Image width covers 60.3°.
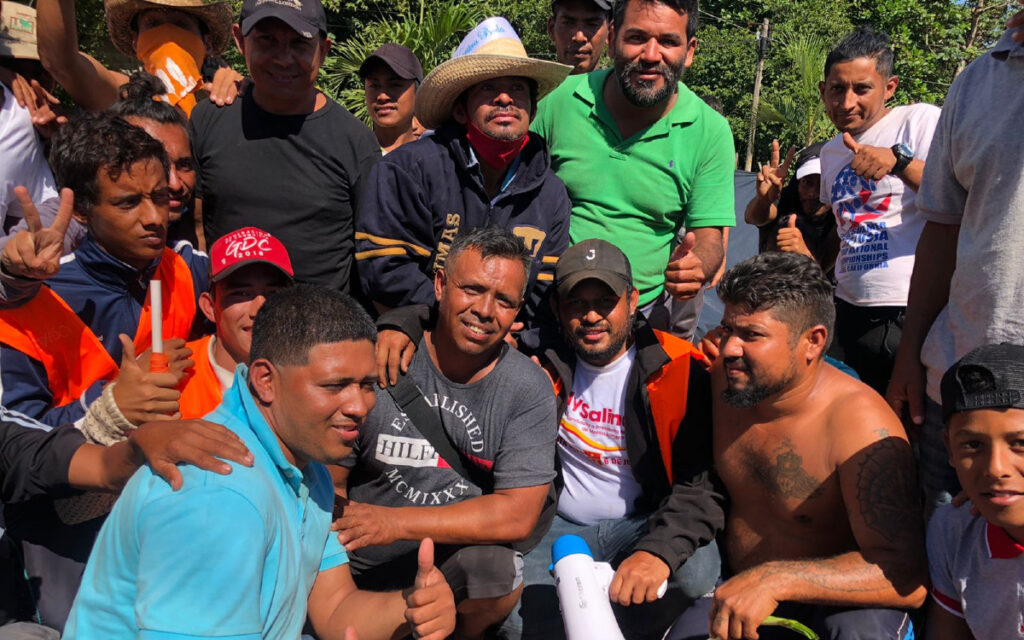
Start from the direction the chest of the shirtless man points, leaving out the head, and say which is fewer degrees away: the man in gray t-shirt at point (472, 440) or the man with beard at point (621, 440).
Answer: the man in gray t-shirt

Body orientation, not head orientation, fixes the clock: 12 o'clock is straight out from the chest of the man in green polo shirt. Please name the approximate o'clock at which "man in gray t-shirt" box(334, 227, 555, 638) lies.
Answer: The man in gray t-shirt is roughly at 1 o'clock from the man in green polo shirt.

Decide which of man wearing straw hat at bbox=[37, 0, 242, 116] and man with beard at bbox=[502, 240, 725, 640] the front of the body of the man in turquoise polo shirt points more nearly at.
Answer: the man with beard

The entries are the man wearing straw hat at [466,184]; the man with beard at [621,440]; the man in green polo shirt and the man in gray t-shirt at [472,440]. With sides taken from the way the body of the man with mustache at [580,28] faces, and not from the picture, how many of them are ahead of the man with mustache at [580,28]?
4

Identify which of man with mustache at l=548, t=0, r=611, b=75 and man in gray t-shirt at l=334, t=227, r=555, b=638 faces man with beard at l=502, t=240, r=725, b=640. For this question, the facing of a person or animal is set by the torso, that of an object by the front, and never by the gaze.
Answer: man with mustache at l=548, t=0, r=611, b=75

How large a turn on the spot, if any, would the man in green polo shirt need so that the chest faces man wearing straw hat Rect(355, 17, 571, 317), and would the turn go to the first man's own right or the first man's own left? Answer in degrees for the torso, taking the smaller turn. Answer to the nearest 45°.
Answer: approximately 45° to the first man's own right

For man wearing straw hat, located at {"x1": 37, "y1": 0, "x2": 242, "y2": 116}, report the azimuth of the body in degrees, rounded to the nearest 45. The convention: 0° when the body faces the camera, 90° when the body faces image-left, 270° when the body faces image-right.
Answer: approximately 0°

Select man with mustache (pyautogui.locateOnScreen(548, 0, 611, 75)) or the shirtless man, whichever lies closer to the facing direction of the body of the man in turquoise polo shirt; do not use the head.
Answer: the shirtless man

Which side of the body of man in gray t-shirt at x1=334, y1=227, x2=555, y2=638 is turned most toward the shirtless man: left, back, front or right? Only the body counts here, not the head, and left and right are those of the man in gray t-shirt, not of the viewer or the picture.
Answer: left

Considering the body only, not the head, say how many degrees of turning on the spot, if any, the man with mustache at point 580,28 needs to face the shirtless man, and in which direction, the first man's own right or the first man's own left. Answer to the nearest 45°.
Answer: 0° — they already face them

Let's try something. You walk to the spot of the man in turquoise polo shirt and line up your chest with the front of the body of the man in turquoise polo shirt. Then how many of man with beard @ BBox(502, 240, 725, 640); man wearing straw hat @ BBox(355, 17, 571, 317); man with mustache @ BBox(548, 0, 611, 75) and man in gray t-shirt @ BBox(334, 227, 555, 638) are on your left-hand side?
4
